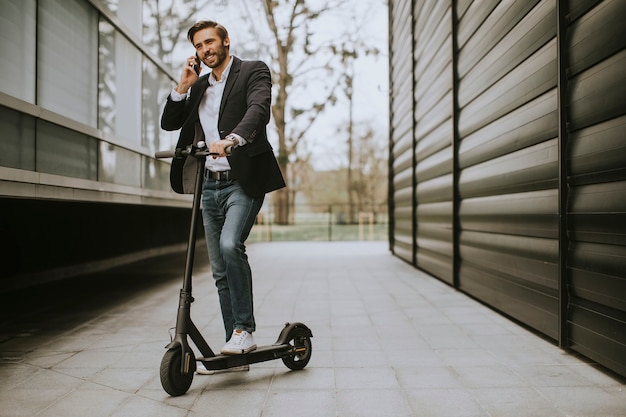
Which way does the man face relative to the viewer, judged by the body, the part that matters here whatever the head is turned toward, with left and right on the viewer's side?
facing the viewer and to the left of the viewer

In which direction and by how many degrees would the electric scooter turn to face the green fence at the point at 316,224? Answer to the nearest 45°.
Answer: approximately 135° to its right

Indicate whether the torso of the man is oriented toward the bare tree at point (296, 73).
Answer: no

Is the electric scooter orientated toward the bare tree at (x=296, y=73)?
no

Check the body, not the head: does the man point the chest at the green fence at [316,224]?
no
